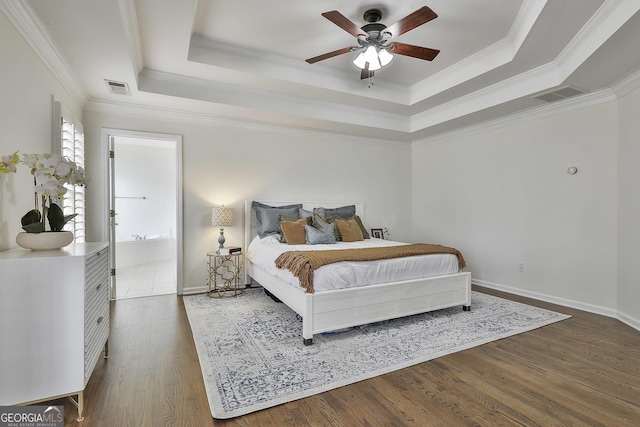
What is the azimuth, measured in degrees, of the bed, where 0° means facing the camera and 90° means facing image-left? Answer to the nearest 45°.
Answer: approximately 315°

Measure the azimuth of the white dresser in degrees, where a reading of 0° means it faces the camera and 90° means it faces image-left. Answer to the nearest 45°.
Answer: approximately 270°

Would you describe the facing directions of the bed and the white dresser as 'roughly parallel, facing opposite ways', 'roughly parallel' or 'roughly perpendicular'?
roughly perpendicular

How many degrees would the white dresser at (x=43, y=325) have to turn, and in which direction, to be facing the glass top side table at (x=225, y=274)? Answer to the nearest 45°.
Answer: approximately 45° to its left

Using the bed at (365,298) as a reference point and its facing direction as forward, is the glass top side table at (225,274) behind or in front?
behind

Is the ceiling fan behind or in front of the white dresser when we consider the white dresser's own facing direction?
in front

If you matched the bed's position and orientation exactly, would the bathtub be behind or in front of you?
behind

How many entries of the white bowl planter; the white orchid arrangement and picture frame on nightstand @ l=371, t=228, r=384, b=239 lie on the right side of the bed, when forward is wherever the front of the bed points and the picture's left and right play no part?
2

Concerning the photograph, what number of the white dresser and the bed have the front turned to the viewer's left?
0

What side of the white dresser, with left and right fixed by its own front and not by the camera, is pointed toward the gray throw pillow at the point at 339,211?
front

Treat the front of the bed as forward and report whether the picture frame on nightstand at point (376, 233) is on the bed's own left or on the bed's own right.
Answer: on the bed's own left

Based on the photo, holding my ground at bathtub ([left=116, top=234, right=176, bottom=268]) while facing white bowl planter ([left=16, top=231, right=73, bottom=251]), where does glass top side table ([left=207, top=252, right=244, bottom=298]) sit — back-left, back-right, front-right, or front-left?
front-left

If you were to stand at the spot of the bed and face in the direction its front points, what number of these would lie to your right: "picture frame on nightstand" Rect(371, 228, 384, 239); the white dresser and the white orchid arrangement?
2
